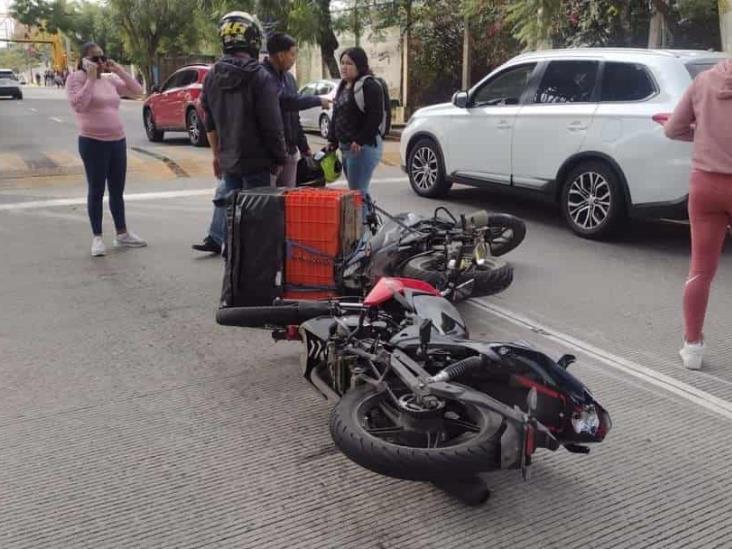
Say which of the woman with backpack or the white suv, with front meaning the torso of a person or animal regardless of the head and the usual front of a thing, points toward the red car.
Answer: the white suv

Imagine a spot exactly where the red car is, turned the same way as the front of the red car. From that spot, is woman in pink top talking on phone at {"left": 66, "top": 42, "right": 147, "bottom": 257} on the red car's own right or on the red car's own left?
on the red car's own left

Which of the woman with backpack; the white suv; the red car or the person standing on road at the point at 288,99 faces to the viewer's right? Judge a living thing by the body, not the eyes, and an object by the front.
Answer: the person standing on road

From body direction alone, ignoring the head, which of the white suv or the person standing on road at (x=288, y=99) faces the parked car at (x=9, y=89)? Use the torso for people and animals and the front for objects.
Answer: the white suv

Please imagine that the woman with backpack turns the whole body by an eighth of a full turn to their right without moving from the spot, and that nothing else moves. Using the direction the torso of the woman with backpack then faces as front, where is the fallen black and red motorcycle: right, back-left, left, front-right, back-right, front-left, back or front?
left

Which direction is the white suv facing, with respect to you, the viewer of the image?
facing away from the viewer and to the left of the viewer

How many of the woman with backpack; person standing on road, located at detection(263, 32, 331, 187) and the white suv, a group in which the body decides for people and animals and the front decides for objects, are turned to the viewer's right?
1

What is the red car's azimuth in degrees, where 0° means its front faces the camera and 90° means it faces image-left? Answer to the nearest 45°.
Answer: approximately 135°

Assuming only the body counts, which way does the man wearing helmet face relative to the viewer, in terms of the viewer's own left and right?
facing away from the viewer and to the right of the viewer

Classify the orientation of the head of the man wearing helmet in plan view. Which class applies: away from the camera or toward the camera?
away from the camera

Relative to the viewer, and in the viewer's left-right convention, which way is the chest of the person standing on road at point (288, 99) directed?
facing to the right of the viewer

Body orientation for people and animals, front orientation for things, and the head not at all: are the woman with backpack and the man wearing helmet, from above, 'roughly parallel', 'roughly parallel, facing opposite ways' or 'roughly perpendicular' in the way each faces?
roughly parallel, facing opposite ways

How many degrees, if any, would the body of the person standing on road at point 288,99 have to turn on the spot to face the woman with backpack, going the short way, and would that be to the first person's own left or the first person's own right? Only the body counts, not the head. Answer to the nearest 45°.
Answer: approximately 45° to the first person's own left

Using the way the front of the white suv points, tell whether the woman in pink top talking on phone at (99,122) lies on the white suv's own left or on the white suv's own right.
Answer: on the white suv's own left
